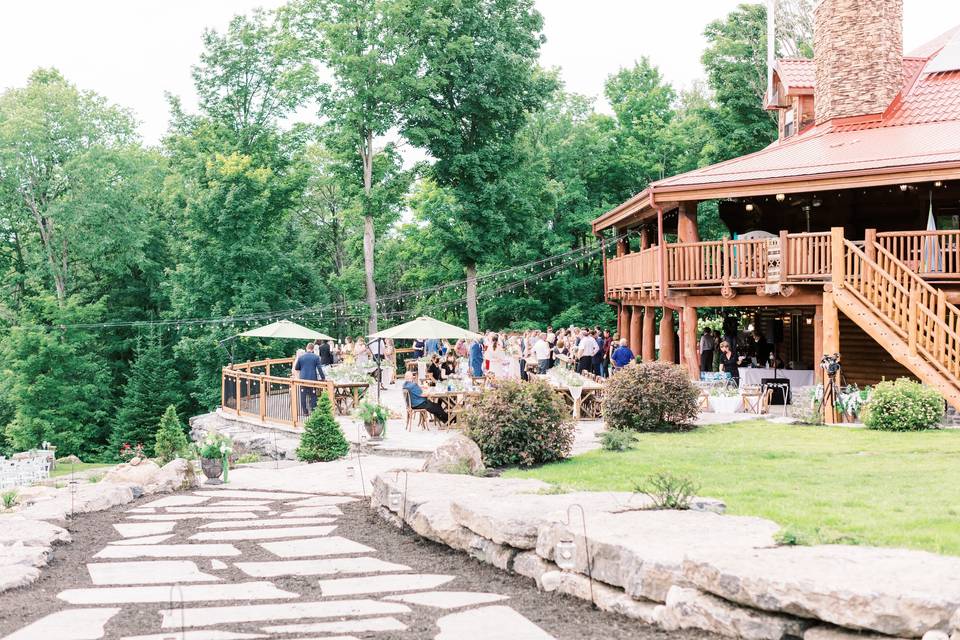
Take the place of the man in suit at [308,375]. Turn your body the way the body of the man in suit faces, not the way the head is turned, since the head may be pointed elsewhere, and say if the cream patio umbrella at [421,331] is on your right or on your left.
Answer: on your right

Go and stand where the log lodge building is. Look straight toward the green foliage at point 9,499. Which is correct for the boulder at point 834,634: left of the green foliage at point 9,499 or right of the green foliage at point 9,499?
left

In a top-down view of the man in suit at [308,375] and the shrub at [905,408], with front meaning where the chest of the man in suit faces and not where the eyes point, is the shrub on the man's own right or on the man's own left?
on the man's own right

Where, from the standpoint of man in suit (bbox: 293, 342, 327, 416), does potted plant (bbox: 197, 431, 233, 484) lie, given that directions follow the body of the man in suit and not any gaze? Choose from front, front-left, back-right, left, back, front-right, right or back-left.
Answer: back

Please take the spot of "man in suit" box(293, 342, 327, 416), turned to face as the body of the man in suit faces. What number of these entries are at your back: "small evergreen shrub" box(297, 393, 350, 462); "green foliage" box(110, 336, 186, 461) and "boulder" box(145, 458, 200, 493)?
2

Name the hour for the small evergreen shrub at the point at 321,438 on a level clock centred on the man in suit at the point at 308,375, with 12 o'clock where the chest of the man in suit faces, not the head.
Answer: The small evergreen shrub is roughly at 6 o'clock from the man in suit.

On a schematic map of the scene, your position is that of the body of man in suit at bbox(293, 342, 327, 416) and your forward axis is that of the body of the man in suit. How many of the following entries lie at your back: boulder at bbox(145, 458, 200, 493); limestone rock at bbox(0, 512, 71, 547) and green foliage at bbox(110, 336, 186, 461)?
2

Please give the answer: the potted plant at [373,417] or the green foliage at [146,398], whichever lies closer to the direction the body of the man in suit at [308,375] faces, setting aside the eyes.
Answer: the green foliage

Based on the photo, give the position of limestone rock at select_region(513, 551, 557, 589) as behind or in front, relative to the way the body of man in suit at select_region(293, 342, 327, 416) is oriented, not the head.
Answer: behind

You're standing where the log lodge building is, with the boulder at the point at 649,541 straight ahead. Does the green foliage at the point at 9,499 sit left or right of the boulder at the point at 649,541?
right

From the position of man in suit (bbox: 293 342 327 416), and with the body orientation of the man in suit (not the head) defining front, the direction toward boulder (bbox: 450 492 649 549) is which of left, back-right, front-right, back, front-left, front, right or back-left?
back

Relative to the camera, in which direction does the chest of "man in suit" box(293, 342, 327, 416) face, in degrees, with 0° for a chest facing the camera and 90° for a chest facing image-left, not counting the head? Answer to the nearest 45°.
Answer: approximately 180°
